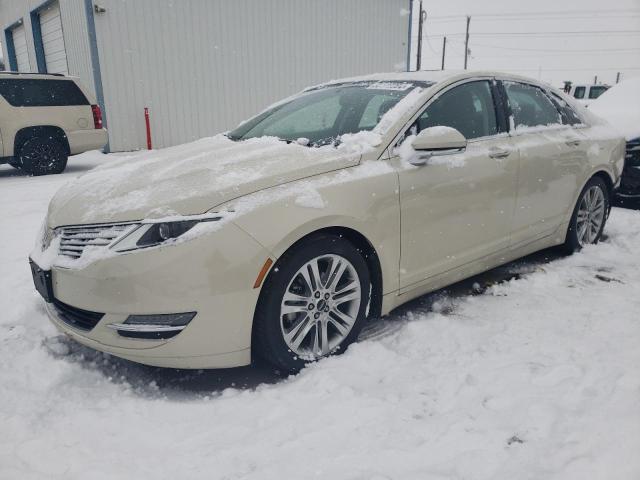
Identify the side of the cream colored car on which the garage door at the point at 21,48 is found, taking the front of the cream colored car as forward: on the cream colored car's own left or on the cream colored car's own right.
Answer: on the cream colored car's own right

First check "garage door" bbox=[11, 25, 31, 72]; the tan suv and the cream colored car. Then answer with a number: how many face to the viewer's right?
0

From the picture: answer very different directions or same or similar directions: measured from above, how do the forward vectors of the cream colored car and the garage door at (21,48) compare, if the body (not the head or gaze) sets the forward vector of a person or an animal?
same or similar directions

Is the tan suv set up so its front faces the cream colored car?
no

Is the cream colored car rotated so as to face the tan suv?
no

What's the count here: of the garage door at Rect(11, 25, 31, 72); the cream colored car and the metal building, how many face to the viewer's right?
0

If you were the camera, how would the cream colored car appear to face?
facing the viewer and to the left of the viewer

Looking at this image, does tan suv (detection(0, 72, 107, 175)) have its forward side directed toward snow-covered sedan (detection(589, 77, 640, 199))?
no

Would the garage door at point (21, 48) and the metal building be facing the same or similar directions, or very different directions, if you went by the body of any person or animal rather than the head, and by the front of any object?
same or similar directions

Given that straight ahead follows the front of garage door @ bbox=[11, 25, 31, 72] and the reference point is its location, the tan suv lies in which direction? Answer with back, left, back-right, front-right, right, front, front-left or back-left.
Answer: front-left

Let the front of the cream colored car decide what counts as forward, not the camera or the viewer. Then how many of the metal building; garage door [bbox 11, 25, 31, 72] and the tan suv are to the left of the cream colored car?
0

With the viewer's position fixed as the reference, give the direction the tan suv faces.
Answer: facing to the left of the viewer

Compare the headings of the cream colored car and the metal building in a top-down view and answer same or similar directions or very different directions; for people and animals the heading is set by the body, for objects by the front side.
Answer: same or similar directions

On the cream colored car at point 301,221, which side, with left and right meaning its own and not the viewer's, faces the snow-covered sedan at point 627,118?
back

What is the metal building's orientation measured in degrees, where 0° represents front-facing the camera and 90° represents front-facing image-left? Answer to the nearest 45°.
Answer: approximately 45°
